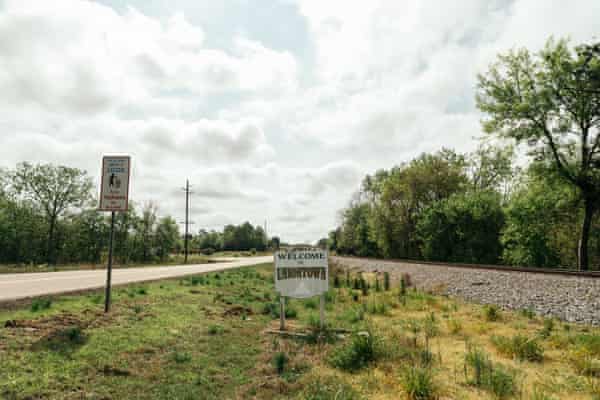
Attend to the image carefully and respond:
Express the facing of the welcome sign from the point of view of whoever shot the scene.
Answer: facing the viewer

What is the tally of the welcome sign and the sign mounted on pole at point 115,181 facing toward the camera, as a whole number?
2

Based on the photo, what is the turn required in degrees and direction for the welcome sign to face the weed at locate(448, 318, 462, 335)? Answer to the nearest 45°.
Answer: approximately 90° to its left

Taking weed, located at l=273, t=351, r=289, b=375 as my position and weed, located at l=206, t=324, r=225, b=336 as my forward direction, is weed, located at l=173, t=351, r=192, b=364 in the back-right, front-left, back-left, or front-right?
front-left

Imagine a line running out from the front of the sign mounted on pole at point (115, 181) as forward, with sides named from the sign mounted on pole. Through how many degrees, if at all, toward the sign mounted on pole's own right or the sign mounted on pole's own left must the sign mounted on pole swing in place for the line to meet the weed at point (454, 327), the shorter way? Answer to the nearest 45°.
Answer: approximately 45° to the sign mounted on pole's own left

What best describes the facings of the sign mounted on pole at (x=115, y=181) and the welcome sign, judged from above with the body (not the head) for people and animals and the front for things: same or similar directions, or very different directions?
same or similar directions

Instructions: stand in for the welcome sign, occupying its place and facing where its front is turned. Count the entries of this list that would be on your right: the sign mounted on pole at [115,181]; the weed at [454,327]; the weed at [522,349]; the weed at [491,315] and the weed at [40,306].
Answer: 2

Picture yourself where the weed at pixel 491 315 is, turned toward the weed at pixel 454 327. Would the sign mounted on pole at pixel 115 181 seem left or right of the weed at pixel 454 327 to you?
right

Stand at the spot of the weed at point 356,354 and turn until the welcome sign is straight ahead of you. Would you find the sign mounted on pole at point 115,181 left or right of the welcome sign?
left

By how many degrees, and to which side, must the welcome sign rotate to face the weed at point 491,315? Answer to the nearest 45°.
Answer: approximately 90° to its left

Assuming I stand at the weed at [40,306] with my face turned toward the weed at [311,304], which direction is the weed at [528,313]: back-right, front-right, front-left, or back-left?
front-right

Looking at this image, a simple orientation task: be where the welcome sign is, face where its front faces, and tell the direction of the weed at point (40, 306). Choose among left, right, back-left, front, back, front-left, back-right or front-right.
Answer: right

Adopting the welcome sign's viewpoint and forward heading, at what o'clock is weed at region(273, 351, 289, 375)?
The weed is roughly at 12 o'clock from the welcome sign.

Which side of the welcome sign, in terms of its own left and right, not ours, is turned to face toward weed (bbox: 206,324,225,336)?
right

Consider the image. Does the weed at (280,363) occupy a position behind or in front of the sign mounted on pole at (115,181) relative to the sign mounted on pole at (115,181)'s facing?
in front

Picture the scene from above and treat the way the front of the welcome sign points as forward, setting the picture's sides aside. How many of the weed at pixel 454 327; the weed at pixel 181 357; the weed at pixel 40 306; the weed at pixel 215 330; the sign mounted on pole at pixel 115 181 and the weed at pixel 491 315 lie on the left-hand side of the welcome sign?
2
